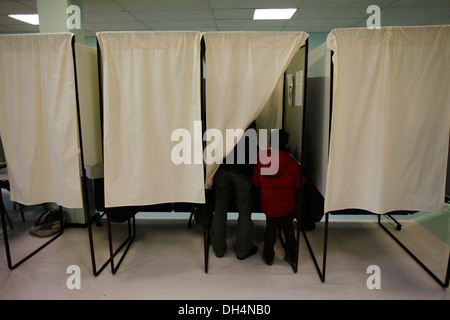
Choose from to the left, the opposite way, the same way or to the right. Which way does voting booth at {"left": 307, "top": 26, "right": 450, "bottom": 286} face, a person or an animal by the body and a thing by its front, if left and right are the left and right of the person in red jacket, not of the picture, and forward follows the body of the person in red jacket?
the opposite way

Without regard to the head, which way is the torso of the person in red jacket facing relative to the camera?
away from the camera

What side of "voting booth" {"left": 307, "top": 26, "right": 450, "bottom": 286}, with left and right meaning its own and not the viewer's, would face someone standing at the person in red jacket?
right

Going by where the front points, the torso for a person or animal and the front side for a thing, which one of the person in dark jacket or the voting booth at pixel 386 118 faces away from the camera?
the person in dark jacket

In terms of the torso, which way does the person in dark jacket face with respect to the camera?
away from the camera

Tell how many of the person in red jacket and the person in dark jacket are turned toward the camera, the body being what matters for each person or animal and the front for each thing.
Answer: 0

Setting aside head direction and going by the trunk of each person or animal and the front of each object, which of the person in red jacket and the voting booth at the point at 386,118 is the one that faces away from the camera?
the person in red jacket

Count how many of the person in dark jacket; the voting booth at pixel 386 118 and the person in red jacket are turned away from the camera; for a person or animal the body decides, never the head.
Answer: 2
